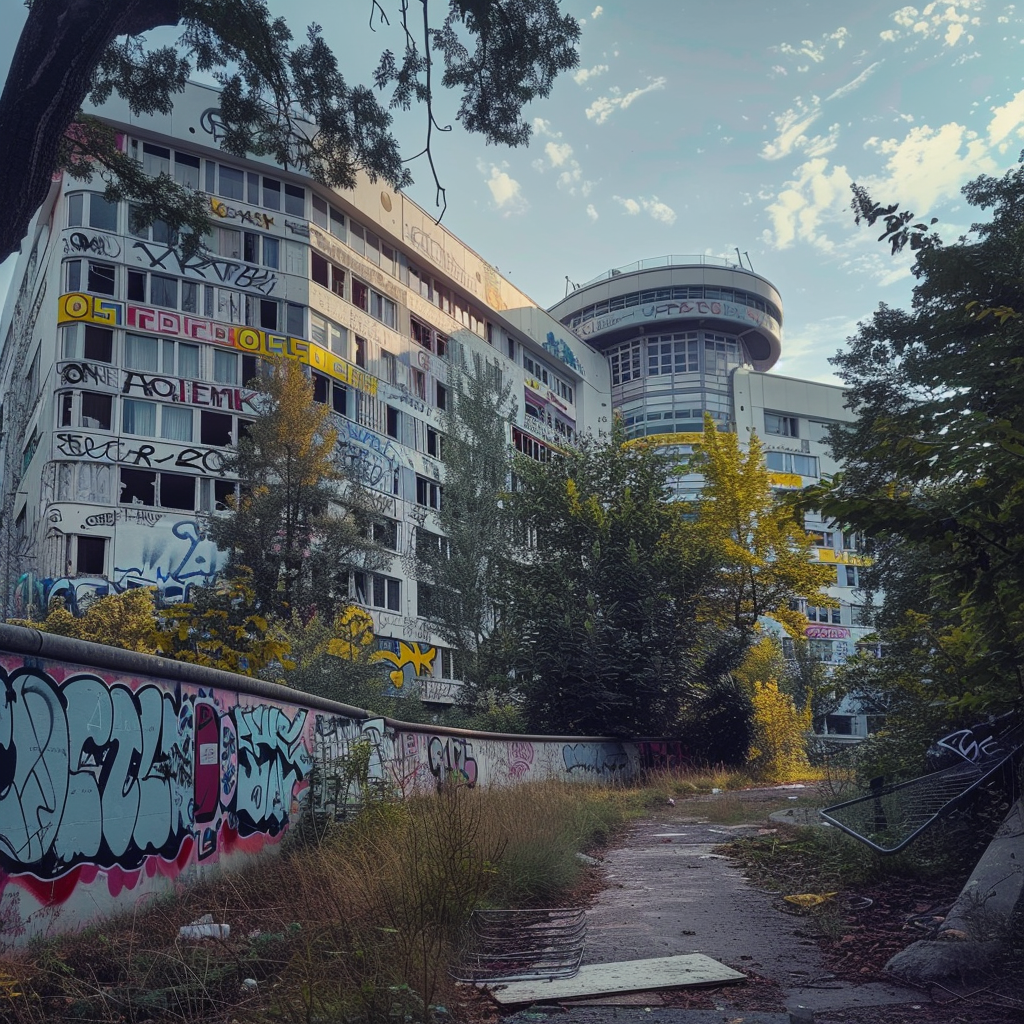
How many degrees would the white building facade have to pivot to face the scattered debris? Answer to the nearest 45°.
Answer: approximately 45° to its right

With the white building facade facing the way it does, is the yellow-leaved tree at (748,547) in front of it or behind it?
in front

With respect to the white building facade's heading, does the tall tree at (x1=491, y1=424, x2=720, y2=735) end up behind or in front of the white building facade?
in front

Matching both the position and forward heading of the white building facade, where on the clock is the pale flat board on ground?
The pale flat board on ground is roughly at 1 o'clock from the white building facade.

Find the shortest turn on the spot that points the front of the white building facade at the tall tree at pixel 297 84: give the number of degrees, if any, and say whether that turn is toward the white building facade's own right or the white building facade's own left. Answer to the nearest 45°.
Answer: approximately 45° to the white building facade's own right

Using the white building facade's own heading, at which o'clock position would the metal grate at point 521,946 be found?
The metal grate is roughly at 1 o'clock from the white building facade.

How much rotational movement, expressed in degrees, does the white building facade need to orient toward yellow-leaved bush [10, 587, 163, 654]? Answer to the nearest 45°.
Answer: approximately 45° to its right

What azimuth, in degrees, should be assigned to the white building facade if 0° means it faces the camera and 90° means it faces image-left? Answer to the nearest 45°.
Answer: approximately 315°

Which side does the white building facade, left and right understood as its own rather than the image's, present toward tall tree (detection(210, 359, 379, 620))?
front
